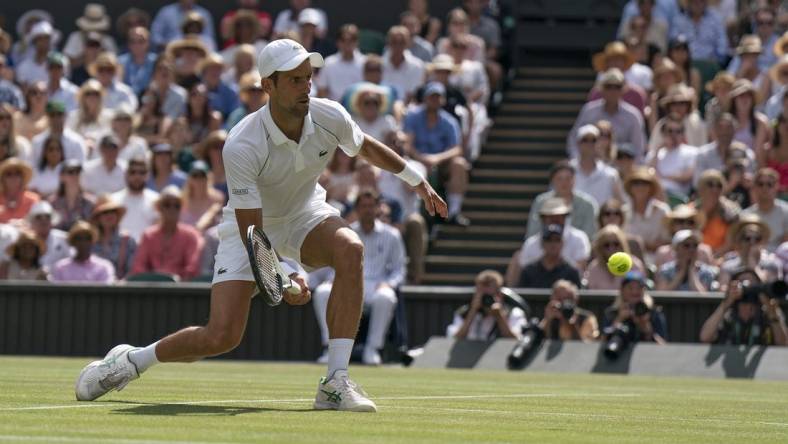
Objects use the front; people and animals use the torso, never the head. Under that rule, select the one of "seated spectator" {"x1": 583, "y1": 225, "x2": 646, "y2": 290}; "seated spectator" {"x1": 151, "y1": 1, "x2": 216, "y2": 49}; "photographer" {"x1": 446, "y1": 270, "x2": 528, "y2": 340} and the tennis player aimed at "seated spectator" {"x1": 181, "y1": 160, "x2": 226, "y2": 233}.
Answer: "seated spectator" {"x1": 151, "y1": 1, "x2": 216, "y2": 49}

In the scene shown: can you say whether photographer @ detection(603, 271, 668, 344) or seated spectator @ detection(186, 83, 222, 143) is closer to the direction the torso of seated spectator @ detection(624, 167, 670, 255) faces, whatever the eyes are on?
the photographer

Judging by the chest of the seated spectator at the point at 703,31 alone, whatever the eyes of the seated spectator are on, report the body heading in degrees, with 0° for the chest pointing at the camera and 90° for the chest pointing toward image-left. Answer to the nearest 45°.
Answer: approximately 0°

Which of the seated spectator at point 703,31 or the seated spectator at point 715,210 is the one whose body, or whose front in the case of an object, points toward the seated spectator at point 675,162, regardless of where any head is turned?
the seated spectator at point 703,31
